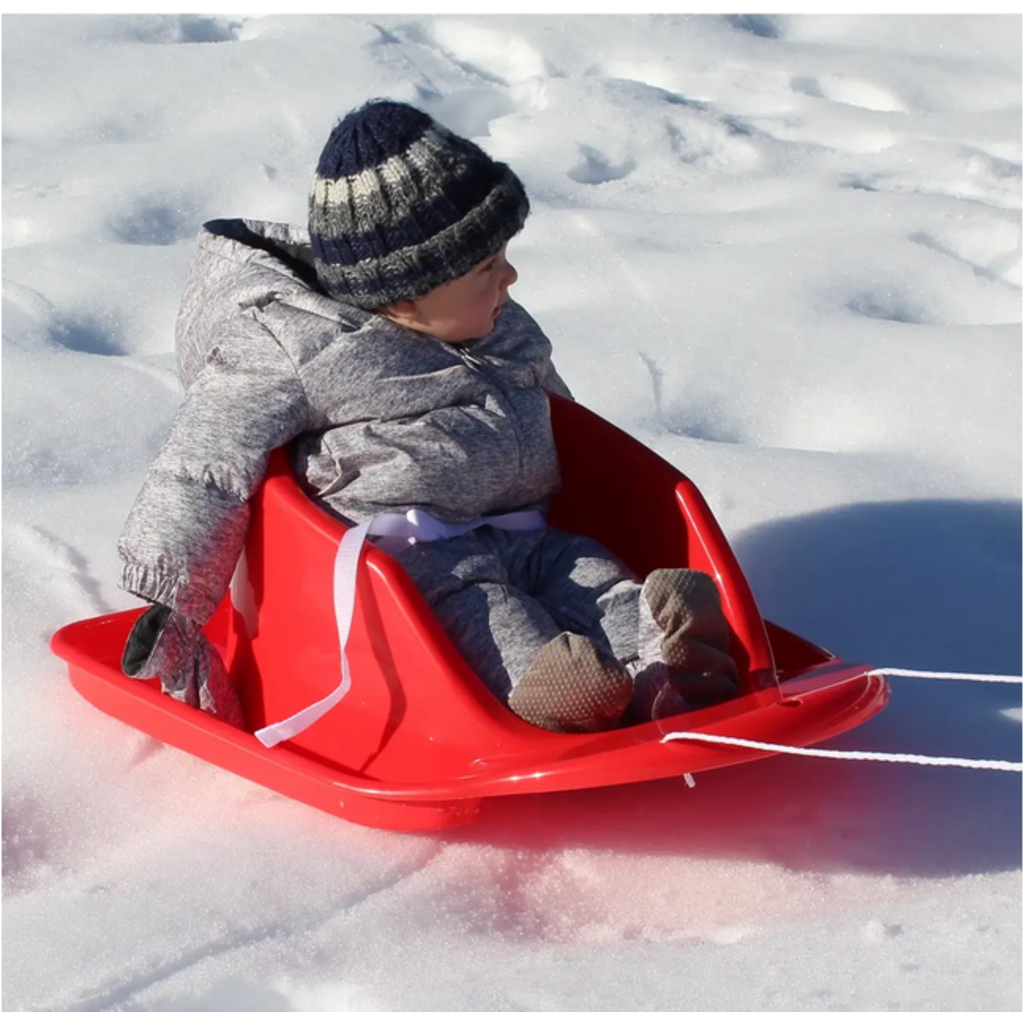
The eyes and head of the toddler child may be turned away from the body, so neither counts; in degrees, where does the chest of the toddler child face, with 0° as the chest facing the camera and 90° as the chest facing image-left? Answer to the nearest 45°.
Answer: approximately 315°

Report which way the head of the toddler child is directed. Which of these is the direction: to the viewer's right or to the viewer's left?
to the viewer's right
